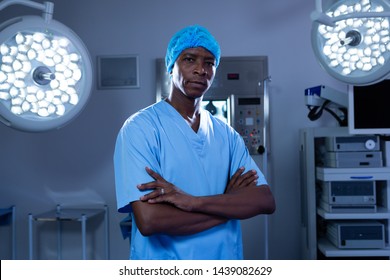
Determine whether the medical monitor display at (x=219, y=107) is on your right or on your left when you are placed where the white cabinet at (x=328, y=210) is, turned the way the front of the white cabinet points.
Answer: on your right

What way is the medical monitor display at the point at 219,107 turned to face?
toward the camera

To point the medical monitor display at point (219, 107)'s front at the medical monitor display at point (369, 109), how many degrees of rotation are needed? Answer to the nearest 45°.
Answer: approximately 45° to its left

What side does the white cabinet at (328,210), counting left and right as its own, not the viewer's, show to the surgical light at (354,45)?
front

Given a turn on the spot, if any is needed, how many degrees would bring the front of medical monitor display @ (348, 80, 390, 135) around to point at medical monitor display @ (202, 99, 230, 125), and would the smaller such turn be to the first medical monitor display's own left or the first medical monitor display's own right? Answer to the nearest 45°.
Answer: approximately 90° to the first medical monitor display's own right

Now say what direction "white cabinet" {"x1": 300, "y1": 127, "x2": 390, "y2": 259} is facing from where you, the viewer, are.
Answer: facing the viewer

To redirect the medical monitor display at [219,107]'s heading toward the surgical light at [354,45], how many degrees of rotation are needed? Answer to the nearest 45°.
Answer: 0° — it already faces it

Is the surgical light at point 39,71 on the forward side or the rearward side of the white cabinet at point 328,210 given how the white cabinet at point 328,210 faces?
on the forward side

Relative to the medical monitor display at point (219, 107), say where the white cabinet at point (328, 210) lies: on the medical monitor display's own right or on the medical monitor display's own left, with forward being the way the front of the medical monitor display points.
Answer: on the medical monitor display's own left

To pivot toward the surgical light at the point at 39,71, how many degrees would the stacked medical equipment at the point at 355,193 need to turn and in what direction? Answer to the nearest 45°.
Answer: approximately 45° to its right
